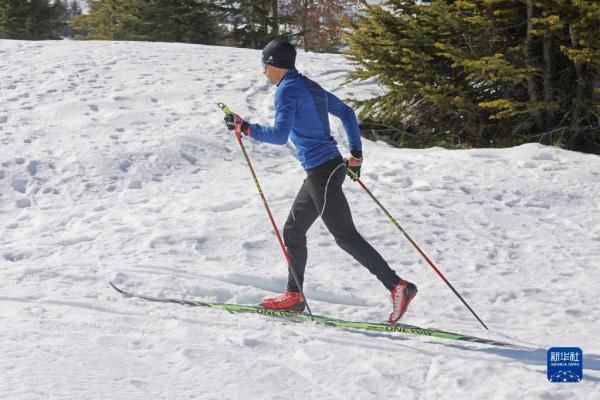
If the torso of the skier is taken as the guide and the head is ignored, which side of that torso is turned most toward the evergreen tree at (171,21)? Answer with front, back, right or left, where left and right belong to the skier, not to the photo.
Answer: right

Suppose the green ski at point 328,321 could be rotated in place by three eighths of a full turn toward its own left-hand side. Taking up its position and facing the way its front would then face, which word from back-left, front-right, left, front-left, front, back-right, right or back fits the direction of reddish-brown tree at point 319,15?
back-left

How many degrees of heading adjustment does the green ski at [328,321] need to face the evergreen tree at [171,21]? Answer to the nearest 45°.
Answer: approximately 90° to its right

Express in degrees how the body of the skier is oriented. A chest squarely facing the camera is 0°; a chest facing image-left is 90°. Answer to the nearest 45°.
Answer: approximately 90°

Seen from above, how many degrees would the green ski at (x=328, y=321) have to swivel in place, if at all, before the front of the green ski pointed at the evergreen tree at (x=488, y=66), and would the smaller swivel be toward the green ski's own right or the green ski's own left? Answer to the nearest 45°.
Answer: approximately 135° to the green ski's own right

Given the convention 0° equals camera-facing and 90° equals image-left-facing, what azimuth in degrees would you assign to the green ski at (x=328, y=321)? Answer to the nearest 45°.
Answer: approximately 90°

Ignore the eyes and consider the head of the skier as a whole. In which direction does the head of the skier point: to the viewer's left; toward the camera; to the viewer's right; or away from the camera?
to the viewer's left
